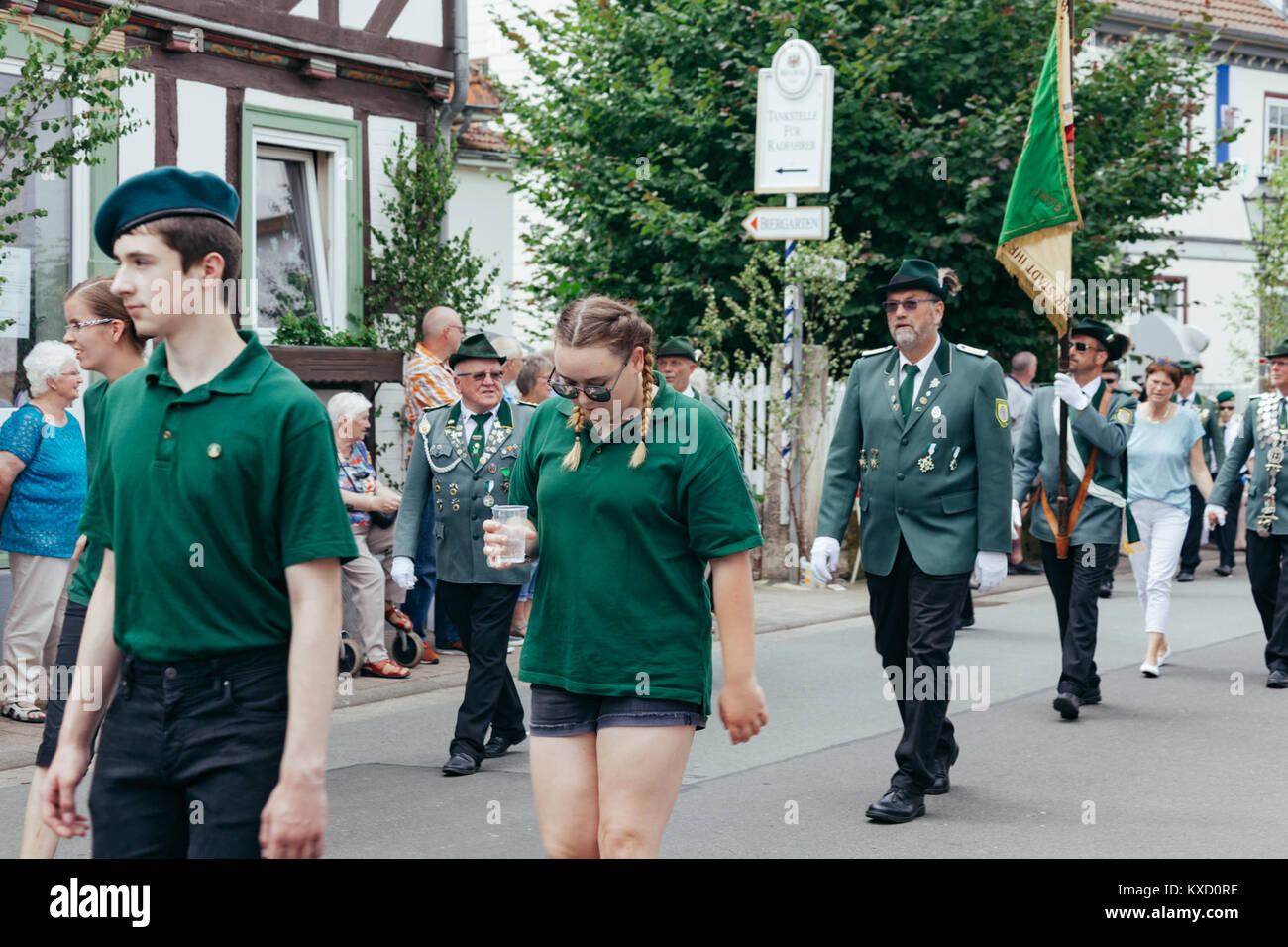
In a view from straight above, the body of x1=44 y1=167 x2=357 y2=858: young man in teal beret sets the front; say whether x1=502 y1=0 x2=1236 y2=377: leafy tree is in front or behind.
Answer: behind

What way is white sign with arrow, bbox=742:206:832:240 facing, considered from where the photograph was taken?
facing the viewer

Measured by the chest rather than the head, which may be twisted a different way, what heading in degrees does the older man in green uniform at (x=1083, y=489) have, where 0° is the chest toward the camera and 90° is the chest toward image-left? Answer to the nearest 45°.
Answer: approximately 45°

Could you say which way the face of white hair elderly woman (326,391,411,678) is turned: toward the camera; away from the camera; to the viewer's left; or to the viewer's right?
to the viewer's right

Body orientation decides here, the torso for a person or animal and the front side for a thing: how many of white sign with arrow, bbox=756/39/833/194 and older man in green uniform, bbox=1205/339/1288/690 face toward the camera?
2

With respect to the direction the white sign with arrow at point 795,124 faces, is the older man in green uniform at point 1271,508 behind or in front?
in front

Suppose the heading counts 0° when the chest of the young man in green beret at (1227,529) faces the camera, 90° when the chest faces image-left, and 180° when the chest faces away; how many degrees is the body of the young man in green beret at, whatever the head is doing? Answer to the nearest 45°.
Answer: approximately 45°

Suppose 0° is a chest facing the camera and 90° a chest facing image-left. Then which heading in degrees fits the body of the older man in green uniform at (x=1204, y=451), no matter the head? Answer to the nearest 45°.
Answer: approximately 45°

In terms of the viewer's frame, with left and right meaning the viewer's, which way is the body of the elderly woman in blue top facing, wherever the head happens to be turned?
facing the viewer and to the right of the viewer

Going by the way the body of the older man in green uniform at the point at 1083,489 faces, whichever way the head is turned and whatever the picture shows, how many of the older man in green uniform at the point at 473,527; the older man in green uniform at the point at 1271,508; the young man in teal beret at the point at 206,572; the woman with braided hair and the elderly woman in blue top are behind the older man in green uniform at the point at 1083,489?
1

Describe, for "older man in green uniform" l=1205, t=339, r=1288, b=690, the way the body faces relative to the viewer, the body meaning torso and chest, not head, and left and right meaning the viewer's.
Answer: facing the viewer

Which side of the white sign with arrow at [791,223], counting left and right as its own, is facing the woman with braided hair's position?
front

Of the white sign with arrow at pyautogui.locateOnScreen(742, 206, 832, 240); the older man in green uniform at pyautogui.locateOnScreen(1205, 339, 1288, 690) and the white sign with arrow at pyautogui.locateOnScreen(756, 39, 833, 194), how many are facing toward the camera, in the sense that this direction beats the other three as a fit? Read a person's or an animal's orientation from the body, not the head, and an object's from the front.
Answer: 3

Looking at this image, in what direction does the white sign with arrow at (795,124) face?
toward the camera

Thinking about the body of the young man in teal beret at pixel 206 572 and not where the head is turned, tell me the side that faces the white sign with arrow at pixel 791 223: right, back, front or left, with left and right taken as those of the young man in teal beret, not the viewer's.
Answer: back

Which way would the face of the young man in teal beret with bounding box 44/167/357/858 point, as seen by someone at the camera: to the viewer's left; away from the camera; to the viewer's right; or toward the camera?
to the viewer's left
